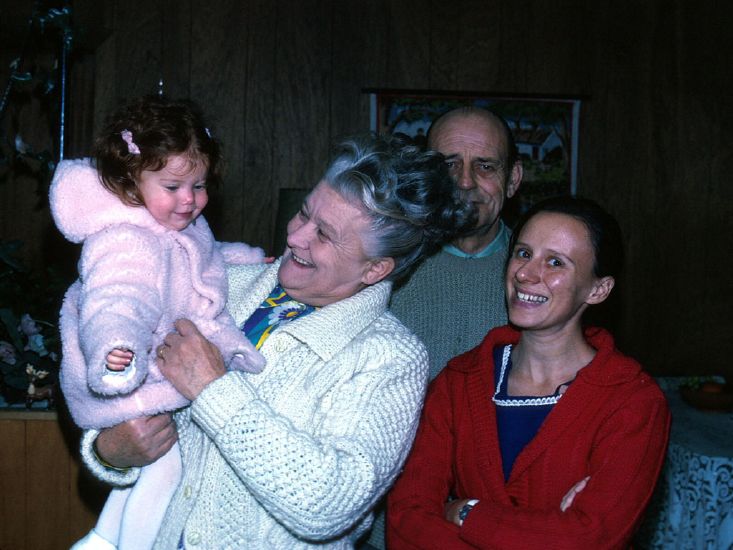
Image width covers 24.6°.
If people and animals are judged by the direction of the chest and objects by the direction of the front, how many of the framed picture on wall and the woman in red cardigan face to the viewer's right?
0

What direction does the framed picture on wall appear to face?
toward the camera

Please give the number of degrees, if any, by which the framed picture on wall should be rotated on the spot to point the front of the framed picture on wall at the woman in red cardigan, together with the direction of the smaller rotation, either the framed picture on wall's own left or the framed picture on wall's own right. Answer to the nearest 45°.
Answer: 0° — it already faces them

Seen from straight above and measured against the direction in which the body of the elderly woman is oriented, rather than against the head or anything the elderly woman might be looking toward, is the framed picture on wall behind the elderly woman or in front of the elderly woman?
behind

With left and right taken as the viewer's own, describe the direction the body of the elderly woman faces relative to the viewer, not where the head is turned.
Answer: facing the viewer and to the left of the viewer

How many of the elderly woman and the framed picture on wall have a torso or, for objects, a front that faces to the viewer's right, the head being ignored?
0

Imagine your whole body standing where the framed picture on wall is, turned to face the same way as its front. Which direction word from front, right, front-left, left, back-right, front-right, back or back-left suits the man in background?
front
